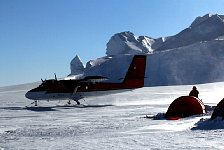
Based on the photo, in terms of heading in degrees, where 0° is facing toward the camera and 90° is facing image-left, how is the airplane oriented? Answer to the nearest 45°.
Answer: approximately 90°

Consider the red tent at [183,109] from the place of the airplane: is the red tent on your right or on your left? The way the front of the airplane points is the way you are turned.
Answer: on your left
